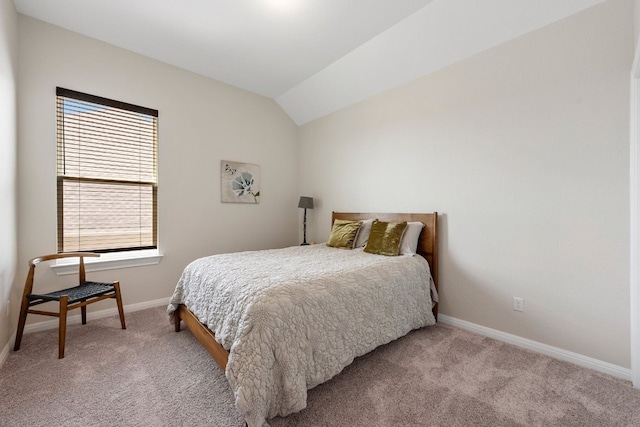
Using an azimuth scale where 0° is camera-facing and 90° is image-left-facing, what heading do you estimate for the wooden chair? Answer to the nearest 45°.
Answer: approximately 315°

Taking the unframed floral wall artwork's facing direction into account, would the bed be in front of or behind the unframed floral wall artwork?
in front

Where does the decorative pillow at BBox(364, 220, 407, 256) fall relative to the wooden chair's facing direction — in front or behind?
in front

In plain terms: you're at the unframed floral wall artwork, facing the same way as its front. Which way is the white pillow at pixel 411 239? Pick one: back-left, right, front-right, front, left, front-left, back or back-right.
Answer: front

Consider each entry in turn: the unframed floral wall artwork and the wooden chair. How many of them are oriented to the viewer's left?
0

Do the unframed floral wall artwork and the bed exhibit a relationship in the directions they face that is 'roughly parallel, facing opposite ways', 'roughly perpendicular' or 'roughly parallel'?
roughly perpendicular

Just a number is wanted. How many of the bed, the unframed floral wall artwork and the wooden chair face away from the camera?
0

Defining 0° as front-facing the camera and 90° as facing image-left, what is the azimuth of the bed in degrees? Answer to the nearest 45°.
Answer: approximately 45°

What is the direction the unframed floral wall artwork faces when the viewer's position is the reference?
facing the viewer and to the right of the viewer

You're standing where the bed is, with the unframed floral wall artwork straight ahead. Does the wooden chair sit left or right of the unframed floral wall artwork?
left

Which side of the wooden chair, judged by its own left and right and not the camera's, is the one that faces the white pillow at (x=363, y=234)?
front

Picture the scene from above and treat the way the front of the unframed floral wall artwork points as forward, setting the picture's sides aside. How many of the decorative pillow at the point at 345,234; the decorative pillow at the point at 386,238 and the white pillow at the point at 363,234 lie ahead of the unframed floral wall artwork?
3

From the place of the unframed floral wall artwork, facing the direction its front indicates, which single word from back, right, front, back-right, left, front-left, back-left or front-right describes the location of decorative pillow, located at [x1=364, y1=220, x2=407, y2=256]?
front
